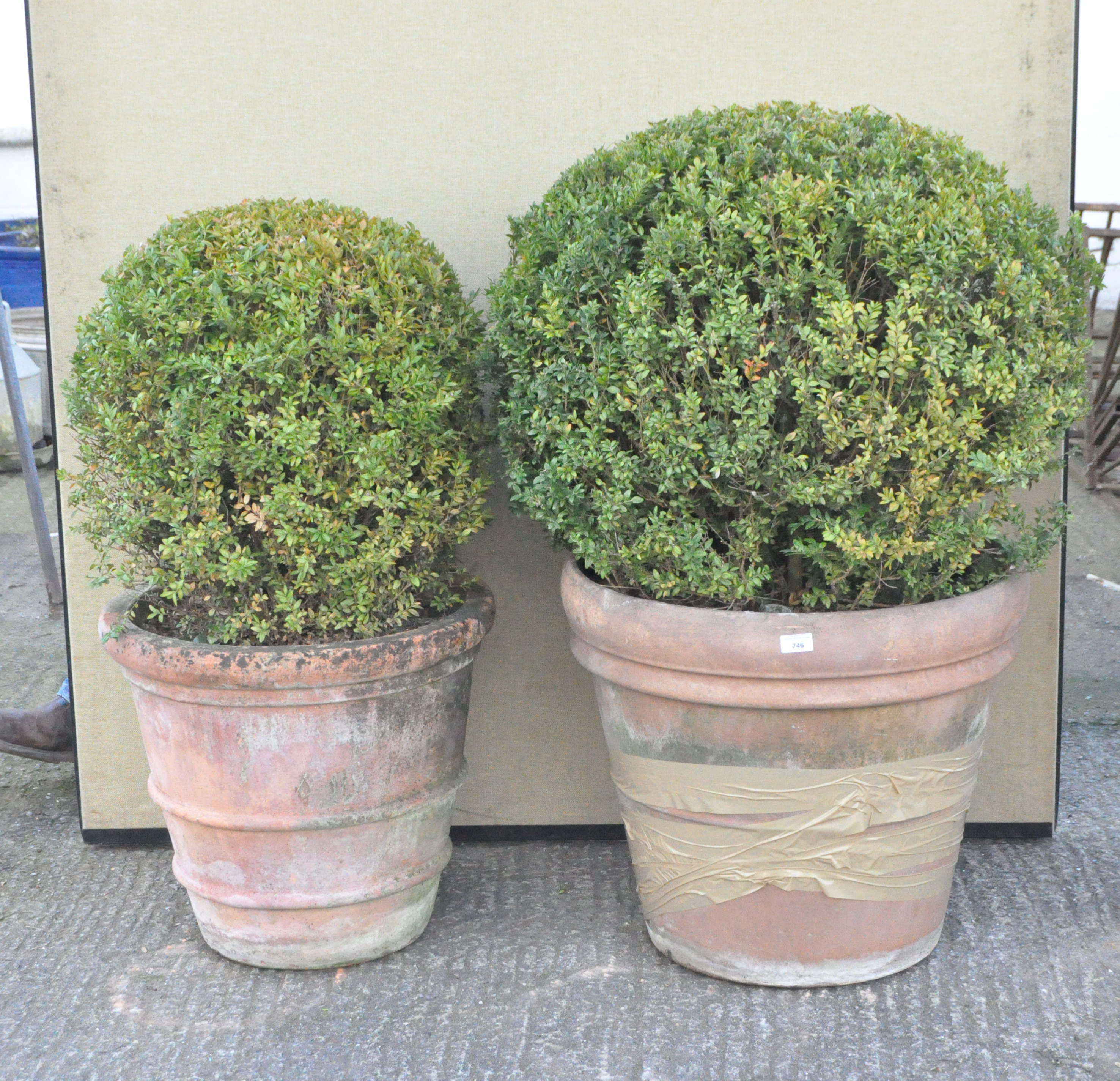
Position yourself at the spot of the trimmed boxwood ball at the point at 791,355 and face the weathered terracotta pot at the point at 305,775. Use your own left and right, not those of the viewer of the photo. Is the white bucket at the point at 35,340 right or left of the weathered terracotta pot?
right

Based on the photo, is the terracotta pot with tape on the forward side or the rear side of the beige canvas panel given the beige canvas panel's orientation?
on the forward side

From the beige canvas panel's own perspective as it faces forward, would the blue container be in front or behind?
behind

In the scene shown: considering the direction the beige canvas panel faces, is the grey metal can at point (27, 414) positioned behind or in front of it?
behind

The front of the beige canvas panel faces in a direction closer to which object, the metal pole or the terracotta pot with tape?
the terracotta pot with tape

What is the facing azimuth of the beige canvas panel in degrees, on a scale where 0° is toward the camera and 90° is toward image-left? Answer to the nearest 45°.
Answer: approximately 0°

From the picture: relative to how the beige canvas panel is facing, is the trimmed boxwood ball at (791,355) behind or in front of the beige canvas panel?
in front

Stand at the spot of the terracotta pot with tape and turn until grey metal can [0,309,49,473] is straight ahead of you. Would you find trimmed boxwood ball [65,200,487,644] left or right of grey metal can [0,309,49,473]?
left

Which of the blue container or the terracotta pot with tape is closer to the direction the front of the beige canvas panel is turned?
the terracotta pot with tape

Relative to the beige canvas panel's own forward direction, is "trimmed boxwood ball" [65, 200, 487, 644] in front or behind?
in front
